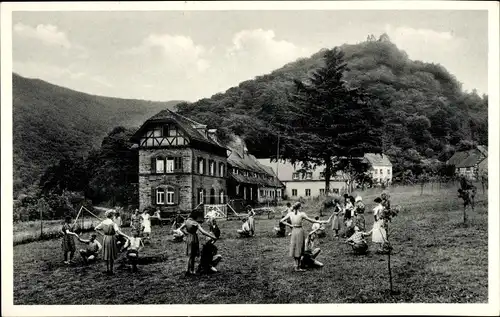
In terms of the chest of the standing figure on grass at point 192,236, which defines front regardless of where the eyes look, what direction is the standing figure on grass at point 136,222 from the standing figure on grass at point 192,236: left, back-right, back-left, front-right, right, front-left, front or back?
front-left

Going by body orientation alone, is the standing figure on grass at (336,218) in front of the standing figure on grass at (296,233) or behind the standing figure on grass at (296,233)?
in front

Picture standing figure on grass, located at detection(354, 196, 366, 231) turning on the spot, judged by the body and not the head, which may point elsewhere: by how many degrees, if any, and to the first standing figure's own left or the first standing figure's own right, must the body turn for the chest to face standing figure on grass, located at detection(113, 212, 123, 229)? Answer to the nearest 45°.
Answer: approximately 90° to the first standing figure's own right

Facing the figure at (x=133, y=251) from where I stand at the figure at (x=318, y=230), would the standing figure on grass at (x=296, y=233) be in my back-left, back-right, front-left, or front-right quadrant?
front-left

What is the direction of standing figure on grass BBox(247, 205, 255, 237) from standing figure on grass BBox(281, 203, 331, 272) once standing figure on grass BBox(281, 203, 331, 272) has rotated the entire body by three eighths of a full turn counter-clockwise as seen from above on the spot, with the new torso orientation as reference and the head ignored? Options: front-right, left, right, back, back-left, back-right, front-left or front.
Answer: right

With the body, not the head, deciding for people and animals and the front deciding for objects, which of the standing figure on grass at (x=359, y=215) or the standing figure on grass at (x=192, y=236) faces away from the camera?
the standing figure on grass at (x=192, y=236)

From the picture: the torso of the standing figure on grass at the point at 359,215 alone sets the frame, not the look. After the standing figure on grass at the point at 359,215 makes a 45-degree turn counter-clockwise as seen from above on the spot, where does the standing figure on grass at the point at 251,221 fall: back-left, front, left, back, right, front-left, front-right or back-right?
back-right

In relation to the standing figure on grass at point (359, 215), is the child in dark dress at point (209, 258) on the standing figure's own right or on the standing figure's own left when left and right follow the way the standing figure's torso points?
on the standing figure's own right
